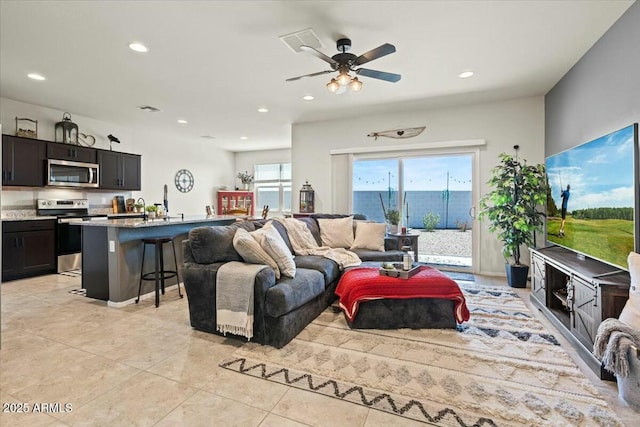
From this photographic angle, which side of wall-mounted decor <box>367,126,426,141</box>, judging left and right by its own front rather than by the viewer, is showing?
front

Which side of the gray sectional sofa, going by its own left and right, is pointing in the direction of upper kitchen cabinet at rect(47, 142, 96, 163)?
back

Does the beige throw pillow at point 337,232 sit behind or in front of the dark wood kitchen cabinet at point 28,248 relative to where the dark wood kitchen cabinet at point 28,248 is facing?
in front

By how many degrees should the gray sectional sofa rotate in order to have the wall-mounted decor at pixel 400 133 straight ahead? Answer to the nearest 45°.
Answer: approximately 90° to its left

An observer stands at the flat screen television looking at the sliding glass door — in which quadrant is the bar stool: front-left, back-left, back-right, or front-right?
front-left

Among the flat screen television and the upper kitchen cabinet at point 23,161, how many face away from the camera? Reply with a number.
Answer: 0

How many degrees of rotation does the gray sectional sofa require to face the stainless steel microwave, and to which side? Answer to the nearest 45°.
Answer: approximately 180°

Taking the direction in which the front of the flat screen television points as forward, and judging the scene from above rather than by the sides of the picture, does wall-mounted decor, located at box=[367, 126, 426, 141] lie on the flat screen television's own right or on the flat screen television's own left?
on the flat screen television's own right

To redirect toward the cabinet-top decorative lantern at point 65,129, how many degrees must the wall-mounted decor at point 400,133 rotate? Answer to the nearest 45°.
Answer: approximately 90° to its right

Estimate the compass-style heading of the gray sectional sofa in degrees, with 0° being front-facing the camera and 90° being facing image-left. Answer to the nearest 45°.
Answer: approximately 315°

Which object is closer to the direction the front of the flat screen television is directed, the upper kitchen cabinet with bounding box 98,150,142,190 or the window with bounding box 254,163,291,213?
the upper kitchen cabinet

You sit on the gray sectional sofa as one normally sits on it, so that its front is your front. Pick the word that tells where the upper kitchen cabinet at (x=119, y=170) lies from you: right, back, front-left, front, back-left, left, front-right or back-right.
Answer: back

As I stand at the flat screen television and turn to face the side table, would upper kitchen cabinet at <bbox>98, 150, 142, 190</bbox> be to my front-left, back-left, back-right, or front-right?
front-left

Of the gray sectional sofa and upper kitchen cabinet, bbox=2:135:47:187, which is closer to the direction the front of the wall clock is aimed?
the gray sectional sofa
